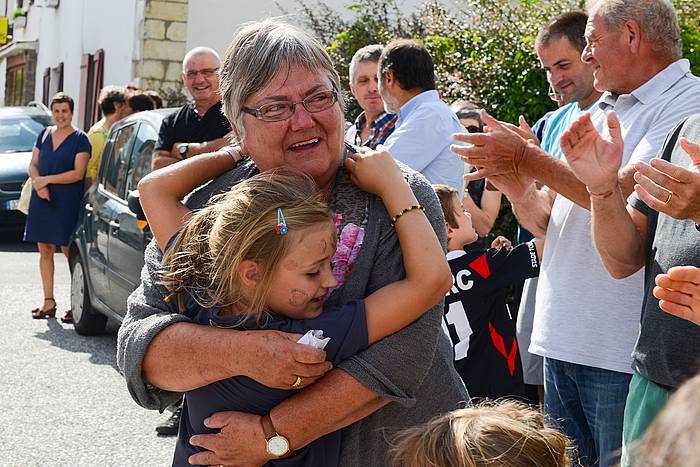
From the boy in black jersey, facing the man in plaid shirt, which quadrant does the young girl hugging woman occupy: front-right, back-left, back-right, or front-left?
back-left

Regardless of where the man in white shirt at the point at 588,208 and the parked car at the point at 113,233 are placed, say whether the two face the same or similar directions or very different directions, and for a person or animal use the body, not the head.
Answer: very different directions

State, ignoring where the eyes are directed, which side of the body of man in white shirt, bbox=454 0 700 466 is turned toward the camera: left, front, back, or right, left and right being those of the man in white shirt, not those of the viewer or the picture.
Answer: left

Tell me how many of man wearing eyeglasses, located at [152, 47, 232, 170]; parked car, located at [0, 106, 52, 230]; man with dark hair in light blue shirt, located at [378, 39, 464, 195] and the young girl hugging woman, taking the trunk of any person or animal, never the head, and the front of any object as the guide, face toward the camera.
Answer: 2

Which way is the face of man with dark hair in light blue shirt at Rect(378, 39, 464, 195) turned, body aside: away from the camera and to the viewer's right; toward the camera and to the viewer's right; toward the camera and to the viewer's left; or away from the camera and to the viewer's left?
away from the camera and to the viewer's left

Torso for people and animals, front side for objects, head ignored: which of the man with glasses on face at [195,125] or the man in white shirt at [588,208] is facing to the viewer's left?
the man in white shirt

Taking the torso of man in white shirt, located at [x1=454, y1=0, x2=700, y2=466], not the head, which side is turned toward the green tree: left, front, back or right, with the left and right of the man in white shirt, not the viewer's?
right

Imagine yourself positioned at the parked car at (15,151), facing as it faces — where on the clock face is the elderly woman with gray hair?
The elderly woman with gray hair is roughly at 12 o'clock from the parked car.

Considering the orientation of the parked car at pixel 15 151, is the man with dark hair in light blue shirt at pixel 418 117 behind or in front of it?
in front

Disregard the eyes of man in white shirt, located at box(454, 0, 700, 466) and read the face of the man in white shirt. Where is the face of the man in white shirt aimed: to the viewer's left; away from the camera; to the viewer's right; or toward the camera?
to the viewer's left

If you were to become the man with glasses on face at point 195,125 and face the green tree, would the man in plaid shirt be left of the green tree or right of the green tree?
right
